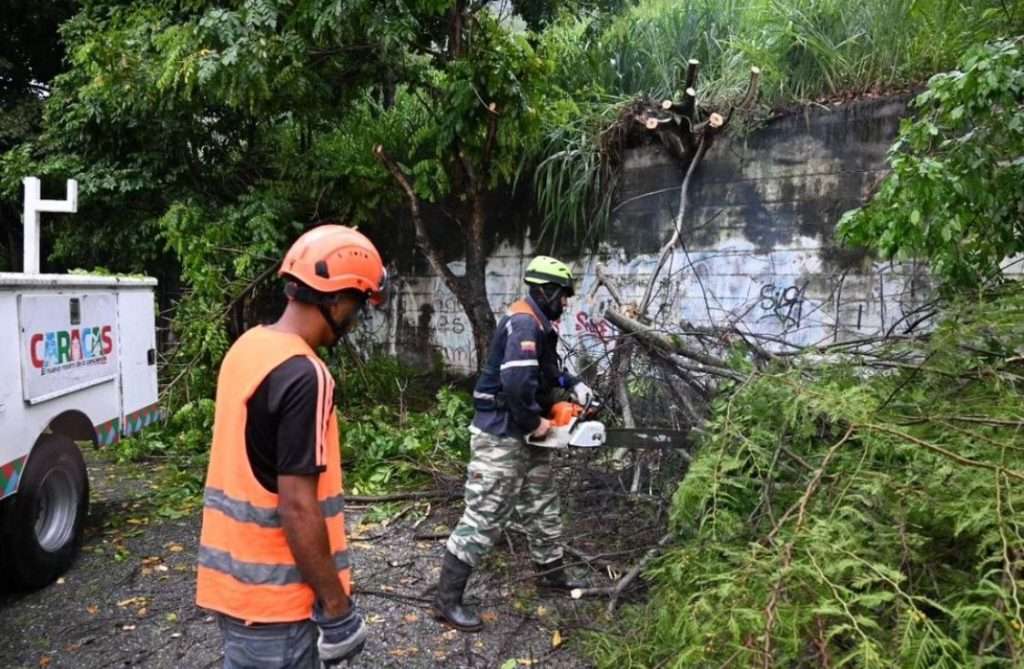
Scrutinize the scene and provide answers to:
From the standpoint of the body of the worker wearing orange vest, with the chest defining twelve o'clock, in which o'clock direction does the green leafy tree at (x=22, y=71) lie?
The green leafy tree is roughly at 10 o'clock from the worker wearing orange vest.

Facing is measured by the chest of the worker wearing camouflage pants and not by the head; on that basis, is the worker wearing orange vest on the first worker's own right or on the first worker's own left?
on the first worker's own right

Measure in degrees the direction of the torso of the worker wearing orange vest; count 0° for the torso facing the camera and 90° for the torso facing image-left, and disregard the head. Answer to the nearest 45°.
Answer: approximately 225°

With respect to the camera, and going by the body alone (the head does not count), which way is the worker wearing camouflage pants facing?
to the viewer's right

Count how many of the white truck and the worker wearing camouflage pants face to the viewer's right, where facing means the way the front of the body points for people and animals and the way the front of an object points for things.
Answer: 1

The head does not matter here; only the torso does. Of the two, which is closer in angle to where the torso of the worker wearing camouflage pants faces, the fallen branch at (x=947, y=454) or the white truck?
the fallen branch

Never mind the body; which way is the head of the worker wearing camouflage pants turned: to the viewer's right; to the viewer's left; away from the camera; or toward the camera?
to the viewer's right

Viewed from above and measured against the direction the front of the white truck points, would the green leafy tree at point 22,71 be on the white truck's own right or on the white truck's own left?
on the white truck's own right

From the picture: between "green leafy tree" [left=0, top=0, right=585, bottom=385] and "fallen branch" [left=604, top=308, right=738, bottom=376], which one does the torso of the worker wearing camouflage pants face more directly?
the fallen branch

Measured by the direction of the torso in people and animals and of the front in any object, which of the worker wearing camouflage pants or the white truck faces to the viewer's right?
the worker wearing camouflage pants

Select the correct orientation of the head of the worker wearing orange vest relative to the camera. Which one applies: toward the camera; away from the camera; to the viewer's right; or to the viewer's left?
to the viewer's right
